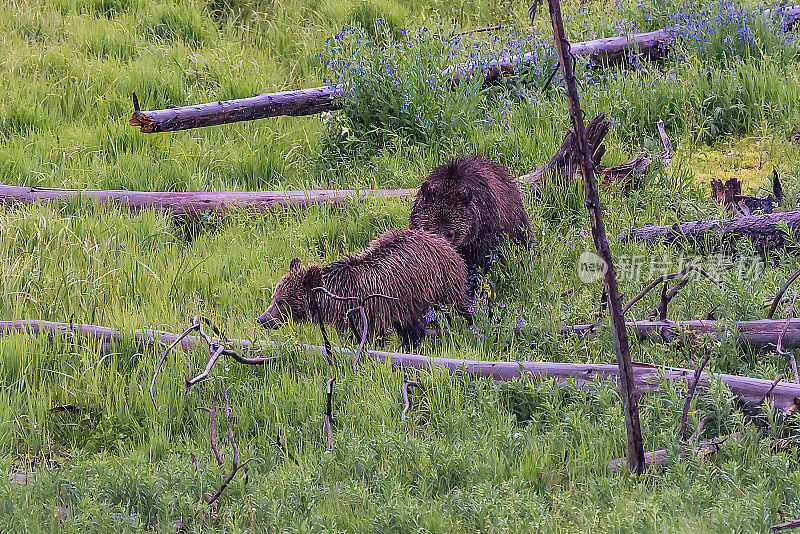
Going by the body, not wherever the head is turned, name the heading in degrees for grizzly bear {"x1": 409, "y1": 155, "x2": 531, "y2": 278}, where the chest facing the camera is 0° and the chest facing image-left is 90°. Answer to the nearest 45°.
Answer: approximately 45°

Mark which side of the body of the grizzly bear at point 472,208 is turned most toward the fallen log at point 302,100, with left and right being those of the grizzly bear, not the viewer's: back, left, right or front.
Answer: right

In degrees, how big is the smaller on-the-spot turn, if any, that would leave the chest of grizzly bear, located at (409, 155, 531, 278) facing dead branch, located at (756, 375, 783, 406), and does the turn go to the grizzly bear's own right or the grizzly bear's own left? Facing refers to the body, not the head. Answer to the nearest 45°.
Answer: approximately 90° to the grizzly bear's own left

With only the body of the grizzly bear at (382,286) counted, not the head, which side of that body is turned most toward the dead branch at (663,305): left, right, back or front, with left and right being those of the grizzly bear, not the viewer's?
back

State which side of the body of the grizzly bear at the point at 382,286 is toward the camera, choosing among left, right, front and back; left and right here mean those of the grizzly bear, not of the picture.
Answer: left

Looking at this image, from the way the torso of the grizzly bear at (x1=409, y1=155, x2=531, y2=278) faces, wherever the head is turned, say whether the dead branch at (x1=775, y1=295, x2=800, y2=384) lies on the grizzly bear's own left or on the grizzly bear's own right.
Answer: on the grizzly bear's own left

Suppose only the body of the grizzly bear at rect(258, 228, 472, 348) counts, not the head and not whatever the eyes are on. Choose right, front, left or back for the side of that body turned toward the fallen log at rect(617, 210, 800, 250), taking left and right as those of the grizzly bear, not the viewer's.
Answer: back

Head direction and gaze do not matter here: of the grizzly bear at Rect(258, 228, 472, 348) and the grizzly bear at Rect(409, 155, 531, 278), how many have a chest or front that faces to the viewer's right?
0

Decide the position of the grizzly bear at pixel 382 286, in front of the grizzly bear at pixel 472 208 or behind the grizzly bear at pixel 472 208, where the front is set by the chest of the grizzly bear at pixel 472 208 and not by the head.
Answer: in front

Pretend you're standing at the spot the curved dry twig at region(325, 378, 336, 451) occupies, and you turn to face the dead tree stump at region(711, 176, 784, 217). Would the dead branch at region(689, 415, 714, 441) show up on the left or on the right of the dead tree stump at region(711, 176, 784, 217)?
right

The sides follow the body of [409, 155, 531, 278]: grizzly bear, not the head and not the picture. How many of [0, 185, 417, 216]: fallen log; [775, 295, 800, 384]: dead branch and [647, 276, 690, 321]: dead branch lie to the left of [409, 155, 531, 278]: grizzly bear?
2

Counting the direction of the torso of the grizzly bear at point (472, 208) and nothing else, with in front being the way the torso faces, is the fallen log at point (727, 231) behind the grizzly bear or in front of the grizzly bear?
behind

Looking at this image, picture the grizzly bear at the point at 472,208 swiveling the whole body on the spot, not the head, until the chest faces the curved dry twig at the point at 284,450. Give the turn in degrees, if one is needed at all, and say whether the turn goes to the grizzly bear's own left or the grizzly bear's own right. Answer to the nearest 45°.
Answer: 0° — it already faces it

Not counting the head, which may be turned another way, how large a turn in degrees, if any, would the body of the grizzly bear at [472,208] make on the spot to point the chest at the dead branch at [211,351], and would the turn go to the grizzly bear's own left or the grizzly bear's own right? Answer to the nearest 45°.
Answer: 0° — it already faces it

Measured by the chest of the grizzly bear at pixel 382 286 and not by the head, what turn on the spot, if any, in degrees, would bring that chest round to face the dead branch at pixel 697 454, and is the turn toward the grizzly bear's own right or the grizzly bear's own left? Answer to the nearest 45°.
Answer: approximately 135° to the grizzly bear's own left

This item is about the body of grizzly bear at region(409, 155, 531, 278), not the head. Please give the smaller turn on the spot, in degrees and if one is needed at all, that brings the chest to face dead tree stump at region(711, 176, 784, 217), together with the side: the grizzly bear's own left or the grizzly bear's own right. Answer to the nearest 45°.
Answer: approximately 135° to the grizzly bear's own left

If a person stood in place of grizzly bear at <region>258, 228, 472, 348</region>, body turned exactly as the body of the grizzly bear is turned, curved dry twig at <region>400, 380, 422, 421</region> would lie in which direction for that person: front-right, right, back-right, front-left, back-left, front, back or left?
left
